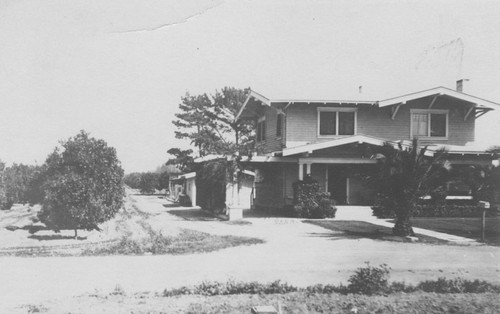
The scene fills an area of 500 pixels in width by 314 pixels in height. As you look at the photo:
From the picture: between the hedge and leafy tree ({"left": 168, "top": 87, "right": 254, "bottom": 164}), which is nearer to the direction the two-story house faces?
the hedge

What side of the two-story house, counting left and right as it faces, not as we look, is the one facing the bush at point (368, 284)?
front

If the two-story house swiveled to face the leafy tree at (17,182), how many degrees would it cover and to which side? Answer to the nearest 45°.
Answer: approximately 90° to its right

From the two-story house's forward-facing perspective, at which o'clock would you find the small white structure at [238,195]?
The small white structure is roughly at 2 o'clock from the two-story house.

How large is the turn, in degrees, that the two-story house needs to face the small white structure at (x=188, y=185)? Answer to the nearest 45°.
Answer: approximately 135° to its right

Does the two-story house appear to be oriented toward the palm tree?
yes

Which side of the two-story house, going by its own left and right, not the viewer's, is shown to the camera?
front

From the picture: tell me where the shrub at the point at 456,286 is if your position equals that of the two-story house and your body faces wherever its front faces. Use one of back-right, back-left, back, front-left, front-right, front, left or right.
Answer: front

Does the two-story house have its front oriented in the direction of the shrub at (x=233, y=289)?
yes

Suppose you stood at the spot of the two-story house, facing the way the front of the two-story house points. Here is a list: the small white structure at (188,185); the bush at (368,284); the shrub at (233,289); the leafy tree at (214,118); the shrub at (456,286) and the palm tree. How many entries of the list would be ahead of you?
4

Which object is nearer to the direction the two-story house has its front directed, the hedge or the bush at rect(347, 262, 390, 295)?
the bush

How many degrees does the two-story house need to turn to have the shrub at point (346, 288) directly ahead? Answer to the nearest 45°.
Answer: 0° — it already faces it

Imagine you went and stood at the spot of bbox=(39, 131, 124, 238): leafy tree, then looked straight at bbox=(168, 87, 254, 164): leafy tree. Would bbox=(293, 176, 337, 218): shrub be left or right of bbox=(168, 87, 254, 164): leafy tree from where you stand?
right

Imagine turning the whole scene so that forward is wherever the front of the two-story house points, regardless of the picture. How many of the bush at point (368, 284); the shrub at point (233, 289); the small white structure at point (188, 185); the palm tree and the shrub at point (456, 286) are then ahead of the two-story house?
4

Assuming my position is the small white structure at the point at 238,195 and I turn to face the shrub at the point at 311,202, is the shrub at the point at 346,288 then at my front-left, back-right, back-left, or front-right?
front-right

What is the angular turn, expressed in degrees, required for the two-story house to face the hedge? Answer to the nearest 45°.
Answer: approximately 45° to its left
